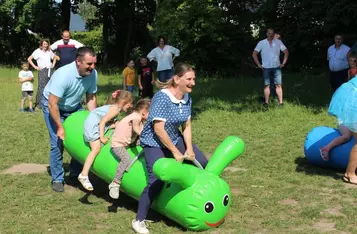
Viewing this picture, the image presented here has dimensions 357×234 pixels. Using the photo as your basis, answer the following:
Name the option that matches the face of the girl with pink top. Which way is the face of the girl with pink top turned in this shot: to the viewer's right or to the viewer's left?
to the viewer's right

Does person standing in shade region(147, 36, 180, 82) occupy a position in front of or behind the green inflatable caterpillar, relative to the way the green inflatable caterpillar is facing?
behind

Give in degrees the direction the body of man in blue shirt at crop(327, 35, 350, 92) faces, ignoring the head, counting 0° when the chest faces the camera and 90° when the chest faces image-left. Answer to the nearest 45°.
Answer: approximately 0°

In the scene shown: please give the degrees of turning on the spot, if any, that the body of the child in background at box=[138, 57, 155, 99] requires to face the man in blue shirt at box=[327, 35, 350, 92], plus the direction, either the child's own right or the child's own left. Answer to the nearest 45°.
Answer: approximately 90° to the child's own left

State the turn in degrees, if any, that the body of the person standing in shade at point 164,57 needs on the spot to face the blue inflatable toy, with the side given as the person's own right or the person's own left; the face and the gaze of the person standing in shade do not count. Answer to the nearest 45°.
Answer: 0° — they already face it

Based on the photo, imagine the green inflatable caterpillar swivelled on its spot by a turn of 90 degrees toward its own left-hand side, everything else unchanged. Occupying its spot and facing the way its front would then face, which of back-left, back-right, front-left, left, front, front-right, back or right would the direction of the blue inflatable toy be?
front

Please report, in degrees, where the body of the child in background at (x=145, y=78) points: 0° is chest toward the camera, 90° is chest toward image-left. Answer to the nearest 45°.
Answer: approximately 0°

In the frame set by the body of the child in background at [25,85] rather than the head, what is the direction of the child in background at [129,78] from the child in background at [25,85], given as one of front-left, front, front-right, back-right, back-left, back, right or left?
left

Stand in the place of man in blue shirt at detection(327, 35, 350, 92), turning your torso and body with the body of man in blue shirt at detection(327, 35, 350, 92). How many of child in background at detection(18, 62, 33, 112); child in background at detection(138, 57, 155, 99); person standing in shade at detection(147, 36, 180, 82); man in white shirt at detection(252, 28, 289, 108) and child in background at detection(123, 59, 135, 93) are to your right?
5

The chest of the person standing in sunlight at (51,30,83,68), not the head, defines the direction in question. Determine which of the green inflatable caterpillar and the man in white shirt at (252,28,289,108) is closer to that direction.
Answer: the green inflatable caterpillar
